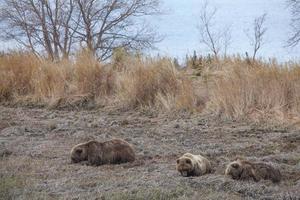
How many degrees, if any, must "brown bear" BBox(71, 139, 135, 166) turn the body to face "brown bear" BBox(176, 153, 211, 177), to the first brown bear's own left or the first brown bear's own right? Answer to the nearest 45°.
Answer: approximately 135° to the first brown bear's own left

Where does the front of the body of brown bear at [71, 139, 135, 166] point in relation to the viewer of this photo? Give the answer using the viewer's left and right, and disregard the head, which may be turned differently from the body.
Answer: facing to the left of the viewer

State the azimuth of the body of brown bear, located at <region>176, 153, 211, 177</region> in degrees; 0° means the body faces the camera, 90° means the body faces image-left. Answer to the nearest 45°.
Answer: approximately 45°

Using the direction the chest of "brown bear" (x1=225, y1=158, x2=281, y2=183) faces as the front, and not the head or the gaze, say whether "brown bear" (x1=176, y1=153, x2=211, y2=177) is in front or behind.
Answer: in front

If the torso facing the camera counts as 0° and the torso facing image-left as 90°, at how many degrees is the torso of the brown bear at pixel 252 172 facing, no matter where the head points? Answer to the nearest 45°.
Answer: approximately 90°
